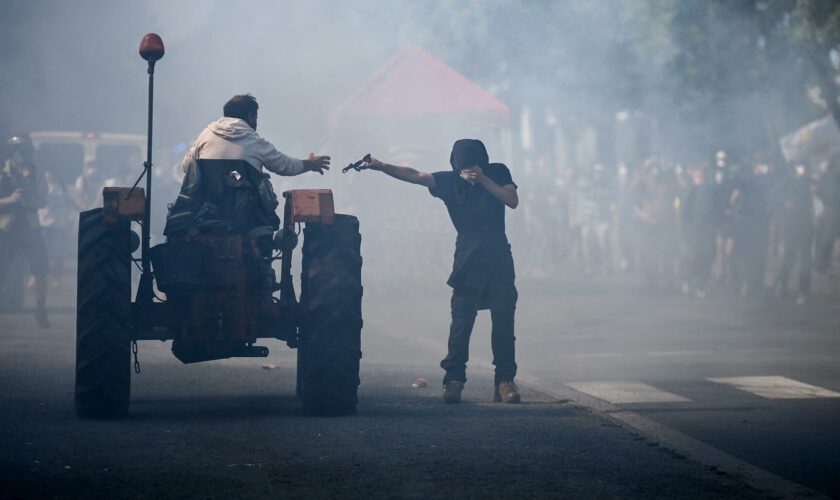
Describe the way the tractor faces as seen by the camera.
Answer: facing away from the viewer

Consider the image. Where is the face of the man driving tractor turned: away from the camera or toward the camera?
away from the camera

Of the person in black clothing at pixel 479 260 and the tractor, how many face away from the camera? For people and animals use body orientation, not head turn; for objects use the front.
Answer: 1

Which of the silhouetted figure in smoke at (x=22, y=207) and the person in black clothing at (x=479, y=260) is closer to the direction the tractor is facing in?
the silhouetted figure in smoke

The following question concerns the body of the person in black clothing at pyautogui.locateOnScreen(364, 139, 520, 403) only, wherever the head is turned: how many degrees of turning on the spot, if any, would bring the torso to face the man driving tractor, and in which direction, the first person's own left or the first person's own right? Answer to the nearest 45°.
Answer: approximately 45° to the first person's own right

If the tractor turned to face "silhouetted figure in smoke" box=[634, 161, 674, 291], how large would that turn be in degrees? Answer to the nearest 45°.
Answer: approximately 45° to its right

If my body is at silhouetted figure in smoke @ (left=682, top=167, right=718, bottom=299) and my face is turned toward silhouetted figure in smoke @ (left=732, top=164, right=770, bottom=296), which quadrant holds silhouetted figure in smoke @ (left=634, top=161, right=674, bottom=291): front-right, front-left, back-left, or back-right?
back-left

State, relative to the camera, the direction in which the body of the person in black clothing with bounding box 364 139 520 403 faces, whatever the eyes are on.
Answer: toward the camera

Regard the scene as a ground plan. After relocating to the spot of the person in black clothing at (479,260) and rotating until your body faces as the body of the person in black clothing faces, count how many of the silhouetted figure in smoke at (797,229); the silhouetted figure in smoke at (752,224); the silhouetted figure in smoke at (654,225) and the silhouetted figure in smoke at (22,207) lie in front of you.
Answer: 0

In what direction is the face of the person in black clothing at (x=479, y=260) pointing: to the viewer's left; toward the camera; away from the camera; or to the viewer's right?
toward the camera

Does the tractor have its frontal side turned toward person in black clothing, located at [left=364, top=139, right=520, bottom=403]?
no

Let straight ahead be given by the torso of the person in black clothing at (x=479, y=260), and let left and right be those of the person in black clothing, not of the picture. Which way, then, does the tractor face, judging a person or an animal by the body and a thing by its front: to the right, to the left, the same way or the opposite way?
the opposite way

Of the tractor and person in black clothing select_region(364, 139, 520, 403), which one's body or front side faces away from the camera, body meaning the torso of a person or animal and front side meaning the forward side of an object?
the tractor

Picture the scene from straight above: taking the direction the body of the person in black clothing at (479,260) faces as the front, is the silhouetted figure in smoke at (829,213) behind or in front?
behind
